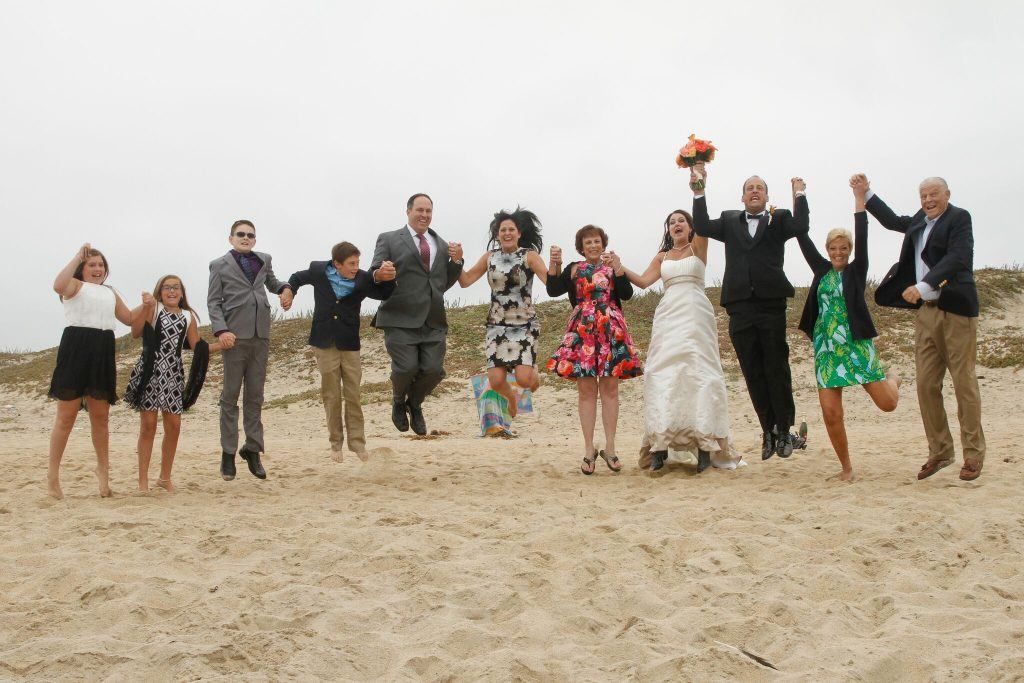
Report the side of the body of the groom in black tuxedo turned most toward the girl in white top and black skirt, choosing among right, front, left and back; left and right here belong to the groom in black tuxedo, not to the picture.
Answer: right

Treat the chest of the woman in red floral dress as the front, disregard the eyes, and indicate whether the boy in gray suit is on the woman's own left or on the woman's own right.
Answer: on the woman's own right

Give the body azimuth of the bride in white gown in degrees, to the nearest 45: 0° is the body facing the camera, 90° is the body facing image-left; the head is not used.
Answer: approximately 0°

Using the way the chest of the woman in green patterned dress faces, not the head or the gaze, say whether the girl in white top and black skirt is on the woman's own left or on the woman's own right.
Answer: on the woman's own right

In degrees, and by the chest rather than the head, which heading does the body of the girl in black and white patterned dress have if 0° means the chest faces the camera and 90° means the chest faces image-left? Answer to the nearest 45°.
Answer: approximately 0°
